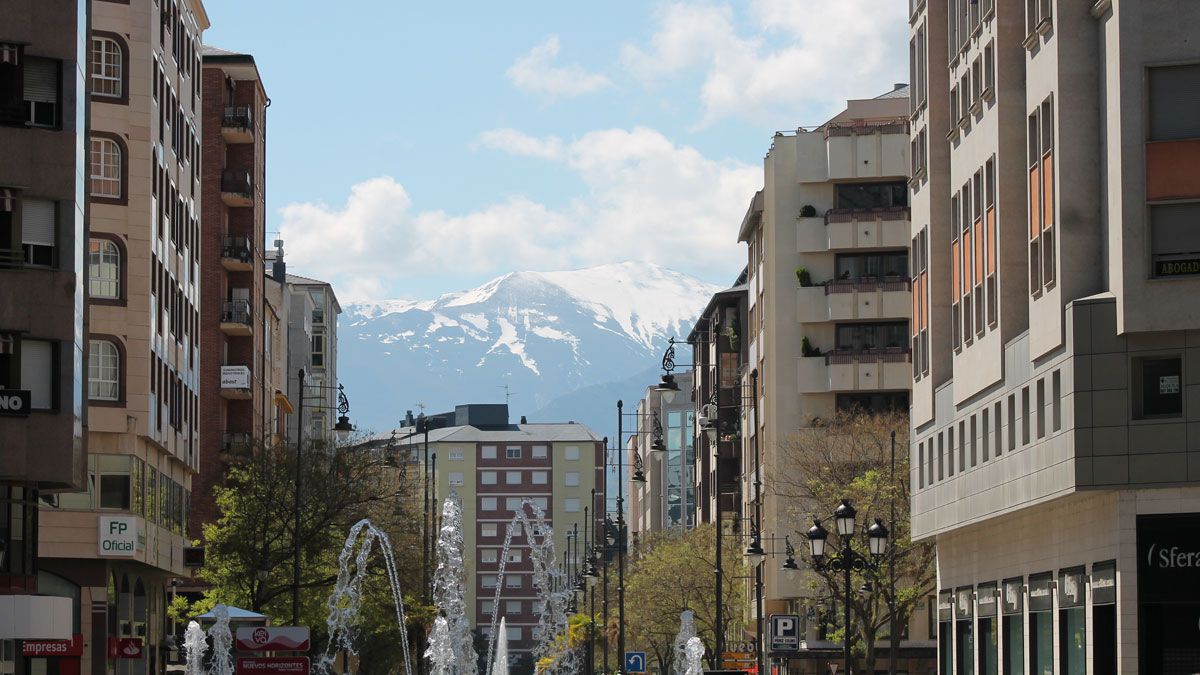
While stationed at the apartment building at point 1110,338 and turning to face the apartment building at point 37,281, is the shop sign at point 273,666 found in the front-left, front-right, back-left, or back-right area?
front-right

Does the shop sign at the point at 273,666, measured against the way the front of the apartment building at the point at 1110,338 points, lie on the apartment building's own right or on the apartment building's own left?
on the apartment building's own right

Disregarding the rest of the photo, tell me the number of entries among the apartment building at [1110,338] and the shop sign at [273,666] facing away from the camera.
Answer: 0

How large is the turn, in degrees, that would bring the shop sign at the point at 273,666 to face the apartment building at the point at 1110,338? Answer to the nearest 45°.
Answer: approximately 45° to its left

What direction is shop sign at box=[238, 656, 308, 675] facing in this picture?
toward the camera

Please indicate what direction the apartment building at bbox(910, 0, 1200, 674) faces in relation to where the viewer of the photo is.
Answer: facing the viewer and to the left of the viewer
